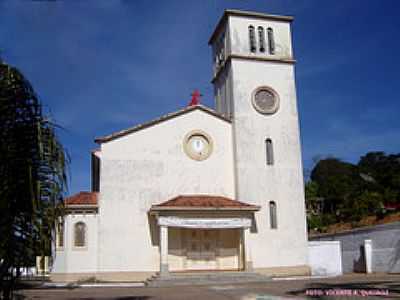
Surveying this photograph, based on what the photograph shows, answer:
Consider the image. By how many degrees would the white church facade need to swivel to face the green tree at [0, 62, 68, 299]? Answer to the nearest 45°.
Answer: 0° — it already faces it

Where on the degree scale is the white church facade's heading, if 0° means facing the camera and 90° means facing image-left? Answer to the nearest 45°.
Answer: approximately 0°

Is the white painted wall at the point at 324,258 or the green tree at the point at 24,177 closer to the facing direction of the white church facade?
the green tree

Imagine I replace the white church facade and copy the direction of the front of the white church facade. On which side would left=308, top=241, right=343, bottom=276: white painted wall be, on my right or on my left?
on my left
